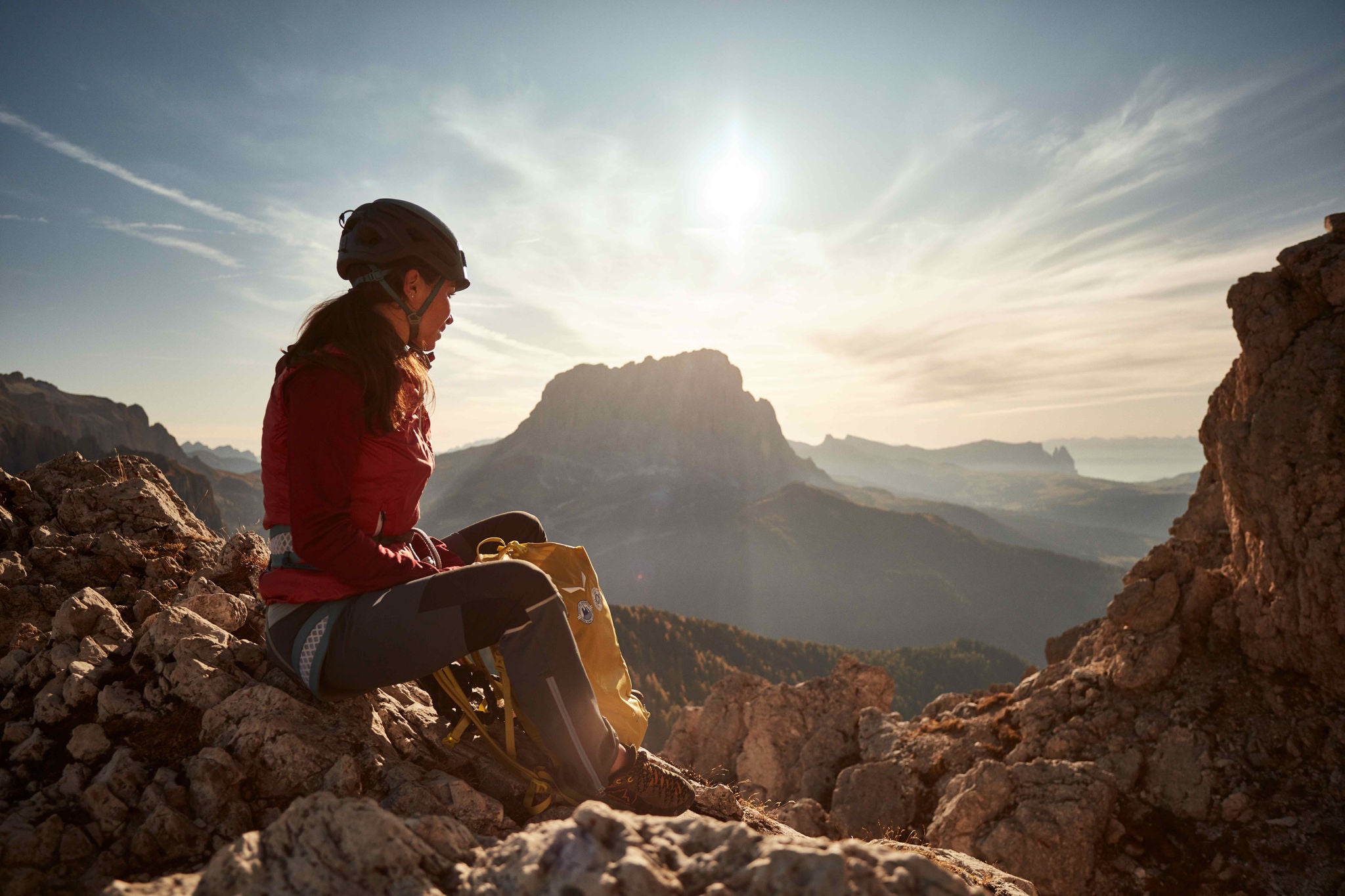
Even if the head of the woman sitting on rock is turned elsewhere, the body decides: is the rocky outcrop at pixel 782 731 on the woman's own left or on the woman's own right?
on the woman's own left

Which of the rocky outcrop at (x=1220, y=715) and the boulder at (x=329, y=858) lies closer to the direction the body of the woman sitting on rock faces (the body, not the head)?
the rocky outcrop

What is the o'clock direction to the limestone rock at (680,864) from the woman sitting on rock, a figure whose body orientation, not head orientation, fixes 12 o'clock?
The limestone rock is roughly at 2 o'clock from the woman sitting on rock.

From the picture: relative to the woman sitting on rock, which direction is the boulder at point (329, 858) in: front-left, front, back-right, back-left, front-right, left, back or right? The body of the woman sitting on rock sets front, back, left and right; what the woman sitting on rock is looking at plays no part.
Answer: right

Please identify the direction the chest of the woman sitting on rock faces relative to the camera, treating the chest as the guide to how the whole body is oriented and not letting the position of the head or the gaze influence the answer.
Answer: to the viewer's right

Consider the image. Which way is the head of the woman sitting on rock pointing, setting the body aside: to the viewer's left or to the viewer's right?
to the viewer's right
